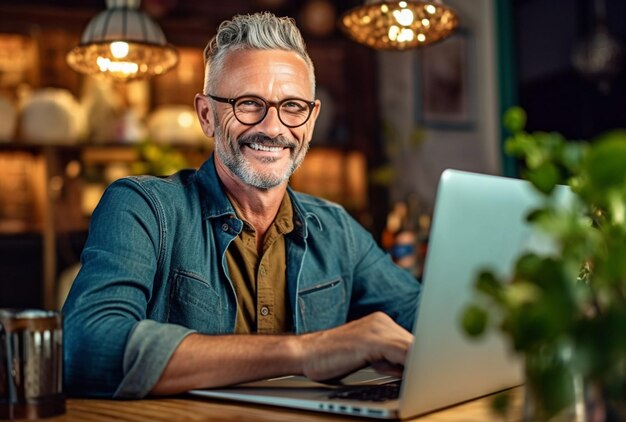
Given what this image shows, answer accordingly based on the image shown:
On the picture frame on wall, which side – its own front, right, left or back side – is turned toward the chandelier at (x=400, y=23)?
front

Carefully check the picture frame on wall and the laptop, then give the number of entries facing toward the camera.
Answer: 1

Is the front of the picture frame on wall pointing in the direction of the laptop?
yes

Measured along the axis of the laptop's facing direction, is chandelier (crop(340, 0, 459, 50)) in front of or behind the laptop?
in front

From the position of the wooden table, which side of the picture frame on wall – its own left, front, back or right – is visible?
front

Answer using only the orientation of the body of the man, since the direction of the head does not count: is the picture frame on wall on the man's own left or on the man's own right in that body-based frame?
on the man's own left

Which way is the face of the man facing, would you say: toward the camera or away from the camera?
toward the camera

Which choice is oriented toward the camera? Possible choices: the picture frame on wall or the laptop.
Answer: the picture frame on wall

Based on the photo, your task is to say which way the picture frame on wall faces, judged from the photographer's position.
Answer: facing the viewer

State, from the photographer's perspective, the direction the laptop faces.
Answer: facing away from the viewer and to the left of the viewer
